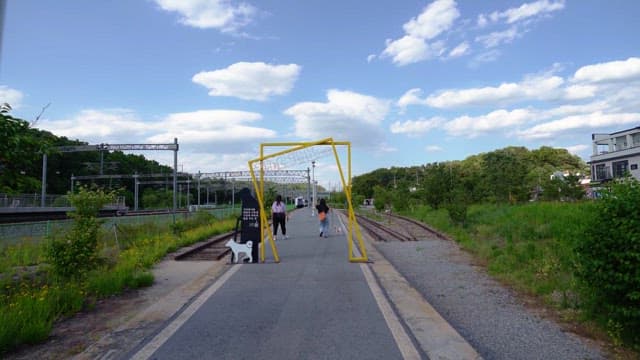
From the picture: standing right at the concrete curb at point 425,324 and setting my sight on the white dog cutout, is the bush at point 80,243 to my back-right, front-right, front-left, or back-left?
front-left

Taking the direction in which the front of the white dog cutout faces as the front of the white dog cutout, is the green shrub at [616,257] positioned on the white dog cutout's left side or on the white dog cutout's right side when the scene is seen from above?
on the white dog cutout's left side

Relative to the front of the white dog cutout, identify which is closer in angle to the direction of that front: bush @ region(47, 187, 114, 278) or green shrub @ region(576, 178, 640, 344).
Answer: the bush

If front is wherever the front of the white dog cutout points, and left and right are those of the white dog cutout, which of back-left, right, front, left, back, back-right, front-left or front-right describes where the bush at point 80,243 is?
front-left
